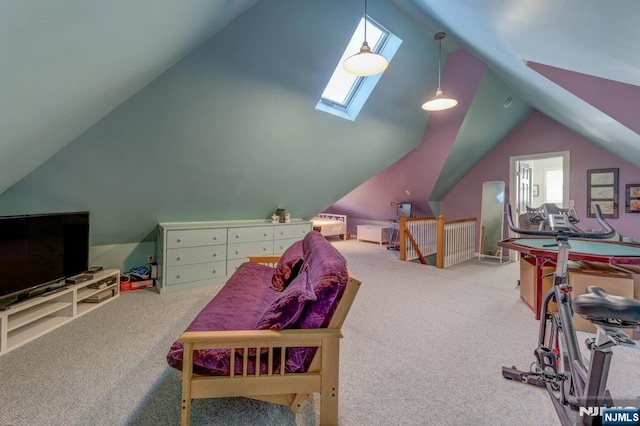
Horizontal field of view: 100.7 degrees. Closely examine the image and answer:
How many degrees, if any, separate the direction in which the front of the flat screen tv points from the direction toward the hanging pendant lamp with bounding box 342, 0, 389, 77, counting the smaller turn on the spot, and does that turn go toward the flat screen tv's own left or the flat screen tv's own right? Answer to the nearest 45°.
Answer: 0° — it already faces it

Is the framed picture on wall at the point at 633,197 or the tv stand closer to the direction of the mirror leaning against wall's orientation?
the tv stand

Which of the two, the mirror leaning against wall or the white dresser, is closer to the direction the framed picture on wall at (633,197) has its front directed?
the white dresser

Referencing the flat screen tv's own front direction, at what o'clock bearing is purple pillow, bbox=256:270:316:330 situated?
The purple pillow is roughly at 1 o'clock from the flat screen tv.

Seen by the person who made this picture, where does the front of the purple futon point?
facing to the left of the viewer

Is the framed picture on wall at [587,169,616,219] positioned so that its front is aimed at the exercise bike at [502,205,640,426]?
yes

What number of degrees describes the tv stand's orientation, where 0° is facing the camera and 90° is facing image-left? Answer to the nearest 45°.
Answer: approximately 315°

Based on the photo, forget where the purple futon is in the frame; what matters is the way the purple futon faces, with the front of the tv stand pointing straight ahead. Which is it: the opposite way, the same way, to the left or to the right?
the opposite way

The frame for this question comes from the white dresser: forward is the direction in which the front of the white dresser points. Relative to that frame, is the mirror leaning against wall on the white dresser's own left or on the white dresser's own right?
on the white dresser's own left

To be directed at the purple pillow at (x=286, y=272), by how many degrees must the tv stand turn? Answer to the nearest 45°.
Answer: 0° — it already faces it
